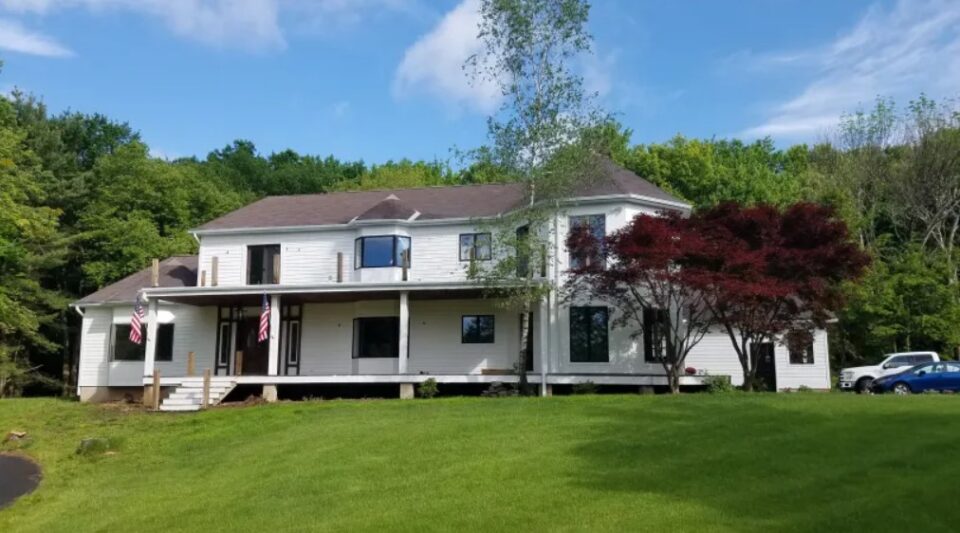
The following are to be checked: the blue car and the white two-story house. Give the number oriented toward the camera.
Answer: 1

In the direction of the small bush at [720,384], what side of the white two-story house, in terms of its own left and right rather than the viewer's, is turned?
left

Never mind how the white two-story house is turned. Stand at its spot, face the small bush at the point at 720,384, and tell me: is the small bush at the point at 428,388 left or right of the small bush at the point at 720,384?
right

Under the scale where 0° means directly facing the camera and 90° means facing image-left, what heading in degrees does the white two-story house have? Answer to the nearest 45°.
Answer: approximately 0°
